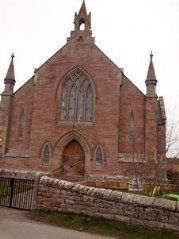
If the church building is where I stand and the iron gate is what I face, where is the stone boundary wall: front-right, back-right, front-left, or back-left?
front-left

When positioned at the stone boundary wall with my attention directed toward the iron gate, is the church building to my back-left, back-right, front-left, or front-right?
front-right

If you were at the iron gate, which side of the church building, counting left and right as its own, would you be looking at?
front

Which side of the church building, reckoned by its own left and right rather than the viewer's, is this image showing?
front

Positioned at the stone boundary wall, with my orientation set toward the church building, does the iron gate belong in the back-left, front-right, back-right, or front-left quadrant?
front-left

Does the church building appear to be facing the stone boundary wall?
yes
